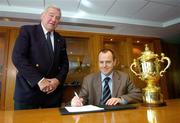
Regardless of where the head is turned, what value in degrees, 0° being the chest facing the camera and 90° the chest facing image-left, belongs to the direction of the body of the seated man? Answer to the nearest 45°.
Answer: approximately 0°

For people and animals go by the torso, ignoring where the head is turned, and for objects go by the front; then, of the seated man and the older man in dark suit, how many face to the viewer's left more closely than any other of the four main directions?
0

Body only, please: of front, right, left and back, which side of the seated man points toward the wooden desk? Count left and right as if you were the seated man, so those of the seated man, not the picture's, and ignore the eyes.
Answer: front

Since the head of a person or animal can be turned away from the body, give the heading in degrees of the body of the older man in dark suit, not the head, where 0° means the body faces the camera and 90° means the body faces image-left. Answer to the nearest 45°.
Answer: approximately 315°

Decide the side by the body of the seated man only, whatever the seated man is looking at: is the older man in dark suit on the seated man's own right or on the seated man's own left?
on the seated man's own right
